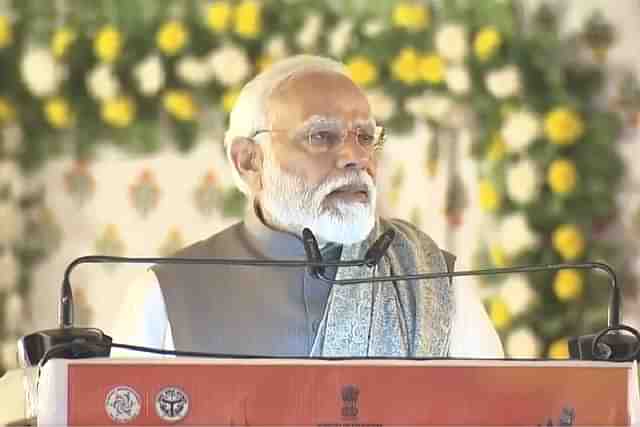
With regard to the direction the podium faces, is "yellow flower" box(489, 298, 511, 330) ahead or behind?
behind

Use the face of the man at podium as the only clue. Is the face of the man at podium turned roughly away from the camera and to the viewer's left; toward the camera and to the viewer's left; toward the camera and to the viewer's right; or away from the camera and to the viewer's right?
toward the camera and to the viewer's right

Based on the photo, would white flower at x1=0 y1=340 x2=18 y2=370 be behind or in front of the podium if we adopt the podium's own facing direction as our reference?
behind

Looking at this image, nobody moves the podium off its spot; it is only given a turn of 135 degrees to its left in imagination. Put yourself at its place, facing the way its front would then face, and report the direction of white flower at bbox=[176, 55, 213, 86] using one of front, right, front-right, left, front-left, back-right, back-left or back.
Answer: front-left

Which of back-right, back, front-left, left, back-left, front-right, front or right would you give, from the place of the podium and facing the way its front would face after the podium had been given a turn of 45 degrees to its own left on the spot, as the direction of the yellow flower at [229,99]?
back-left

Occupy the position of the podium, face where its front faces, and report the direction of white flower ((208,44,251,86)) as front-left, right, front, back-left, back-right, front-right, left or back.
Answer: back

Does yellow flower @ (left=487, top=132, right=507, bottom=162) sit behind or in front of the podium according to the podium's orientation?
behind

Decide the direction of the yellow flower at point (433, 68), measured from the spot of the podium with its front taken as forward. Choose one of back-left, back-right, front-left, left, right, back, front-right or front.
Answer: back

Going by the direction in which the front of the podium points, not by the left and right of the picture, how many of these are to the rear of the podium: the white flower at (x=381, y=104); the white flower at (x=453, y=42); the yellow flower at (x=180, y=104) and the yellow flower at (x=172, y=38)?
4

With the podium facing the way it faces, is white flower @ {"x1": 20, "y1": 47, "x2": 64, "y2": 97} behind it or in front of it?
behind

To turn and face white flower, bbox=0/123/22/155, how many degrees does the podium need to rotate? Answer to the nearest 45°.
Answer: approximately 135° to its right

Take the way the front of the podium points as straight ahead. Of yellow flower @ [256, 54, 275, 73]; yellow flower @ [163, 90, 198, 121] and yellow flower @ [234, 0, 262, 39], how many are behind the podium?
3

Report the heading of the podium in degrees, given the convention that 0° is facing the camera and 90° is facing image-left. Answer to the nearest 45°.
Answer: approximately 0°

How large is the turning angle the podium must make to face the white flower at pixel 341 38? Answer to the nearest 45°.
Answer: approximately 180°

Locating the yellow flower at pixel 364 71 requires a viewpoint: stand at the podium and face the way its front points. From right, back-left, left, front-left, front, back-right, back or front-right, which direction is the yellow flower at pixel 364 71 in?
back

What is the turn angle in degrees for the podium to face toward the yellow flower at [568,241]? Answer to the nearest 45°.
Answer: approximately 180°
